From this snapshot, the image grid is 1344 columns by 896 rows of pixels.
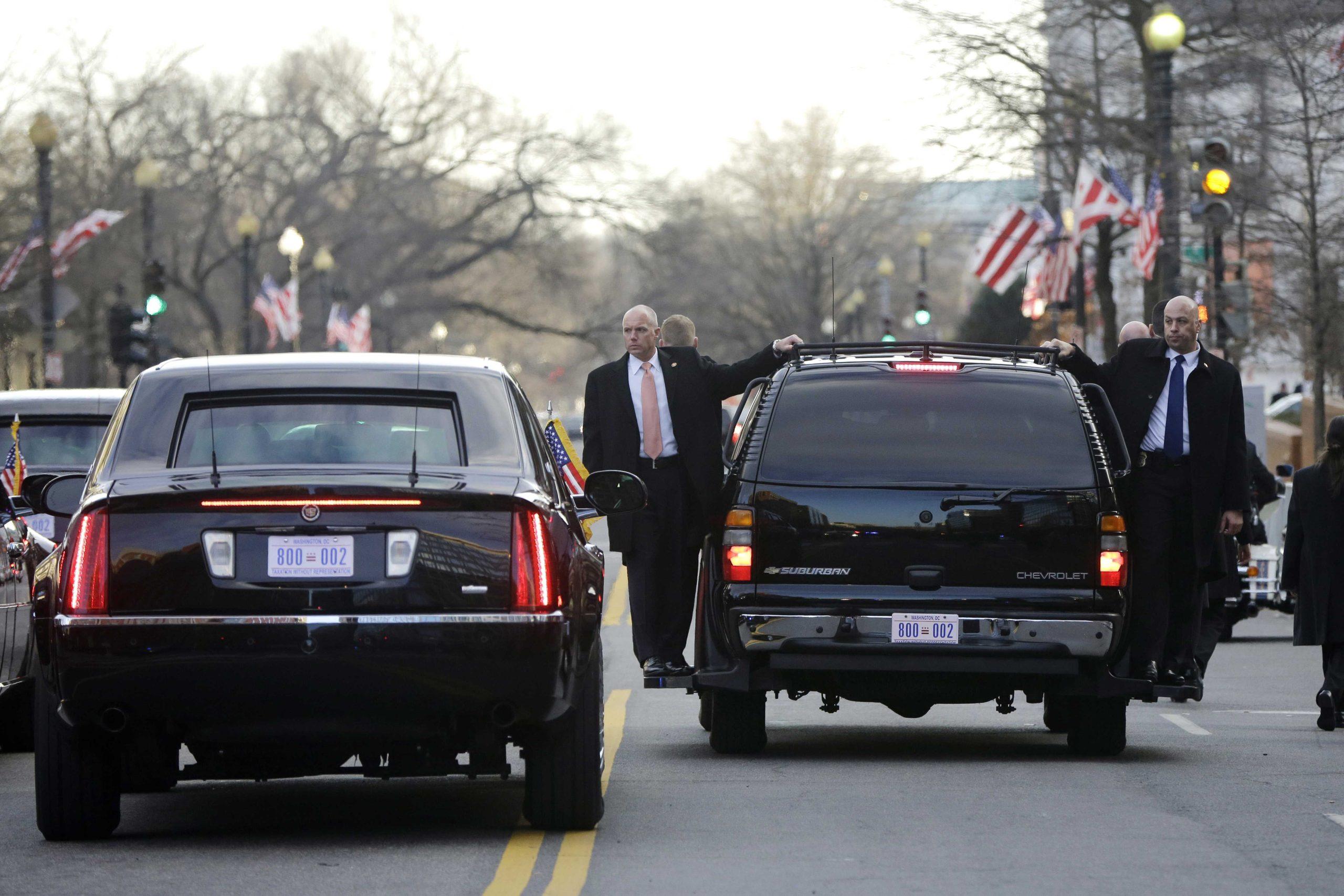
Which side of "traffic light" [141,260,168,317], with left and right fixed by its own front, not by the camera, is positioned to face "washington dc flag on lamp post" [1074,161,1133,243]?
left

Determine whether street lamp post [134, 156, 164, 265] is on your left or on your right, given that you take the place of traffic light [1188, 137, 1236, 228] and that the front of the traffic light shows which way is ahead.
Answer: on your right

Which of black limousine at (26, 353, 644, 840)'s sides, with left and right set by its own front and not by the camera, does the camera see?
back

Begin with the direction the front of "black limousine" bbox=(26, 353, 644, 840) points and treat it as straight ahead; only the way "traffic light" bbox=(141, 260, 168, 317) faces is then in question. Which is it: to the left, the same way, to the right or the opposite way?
the opposite way

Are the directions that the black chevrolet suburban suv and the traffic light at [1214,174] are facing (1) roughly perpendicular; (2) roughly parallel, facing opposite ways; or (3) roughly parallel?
roughly parallel, facing opposite ways

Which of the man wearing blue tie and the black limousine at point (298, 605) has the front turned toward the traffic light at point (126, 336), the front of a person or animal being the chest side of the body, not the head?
the black limousine

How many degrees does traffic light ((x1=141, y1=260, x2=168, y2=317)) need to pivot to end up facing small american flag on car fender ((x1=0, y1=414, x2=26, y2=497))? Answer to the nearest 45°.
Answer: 0° — it already faces it

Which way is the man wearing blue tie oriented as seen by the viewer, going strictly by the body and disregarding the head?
toward the camera

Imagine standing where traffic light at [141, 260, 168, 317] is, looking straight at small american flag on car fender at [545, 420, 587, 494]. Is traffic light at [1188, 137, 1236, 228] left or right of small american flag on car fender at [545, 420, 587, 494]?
left

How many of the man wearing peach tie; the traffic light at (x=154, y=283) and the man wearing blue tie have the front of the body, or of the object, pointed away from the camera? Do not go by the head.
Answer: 0

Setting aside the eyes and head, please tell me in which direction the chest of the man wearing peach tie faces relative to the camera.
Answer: toward the camera

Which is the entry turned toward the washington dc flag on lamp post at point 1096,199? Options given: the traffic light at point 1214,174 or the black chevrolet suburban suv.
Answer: the black chevrolet suburban suv

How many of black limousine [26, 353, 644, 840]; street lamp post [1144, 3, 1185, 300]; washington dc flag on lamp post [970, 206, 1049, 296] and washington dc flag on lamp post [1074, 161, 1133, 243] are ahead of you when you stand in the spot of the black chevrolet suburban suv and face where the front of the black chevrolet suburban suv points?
3

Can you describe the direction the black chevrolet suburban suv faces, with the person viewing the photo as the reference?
facing away from the viewer

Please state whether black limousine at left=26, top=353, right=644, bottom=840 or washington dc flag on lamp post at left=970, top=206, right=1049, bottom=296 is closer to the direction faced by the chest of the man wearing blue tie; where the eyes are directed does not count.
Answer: the black limousine

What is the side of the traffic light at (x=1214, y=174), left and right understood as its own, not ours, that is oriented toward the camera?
front
